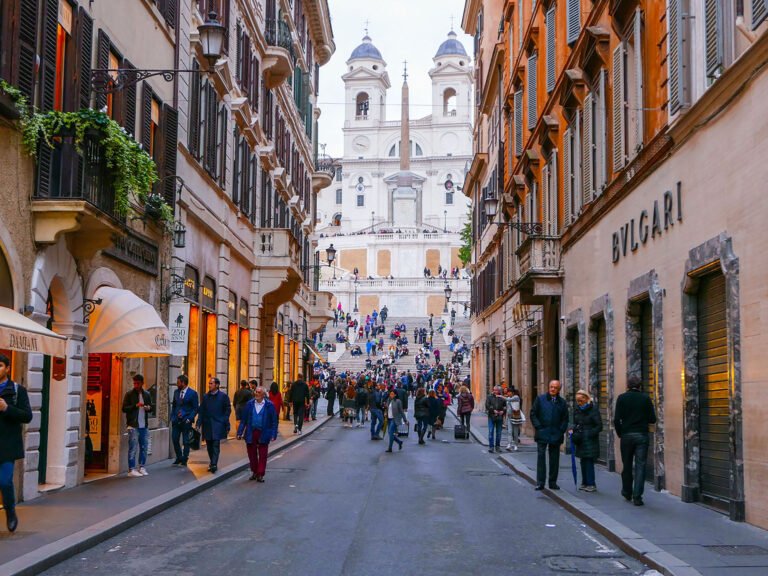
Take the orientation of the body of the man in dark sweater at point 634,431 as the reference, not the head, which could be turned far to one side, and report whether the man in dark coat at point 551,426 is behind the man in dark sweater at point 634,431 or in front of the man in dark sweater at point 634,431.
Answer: in front

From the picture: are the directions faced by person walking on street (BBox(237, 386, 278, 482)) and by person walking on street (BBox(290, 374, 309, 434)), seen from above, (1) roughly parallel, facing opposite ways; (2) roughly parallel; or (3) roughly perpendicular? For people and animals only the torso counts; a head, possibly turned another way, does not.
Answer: roughly parallel, facing opposite ways

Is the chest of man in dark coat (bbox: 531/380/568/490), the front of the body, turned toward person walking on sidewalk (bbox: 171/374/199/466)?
no

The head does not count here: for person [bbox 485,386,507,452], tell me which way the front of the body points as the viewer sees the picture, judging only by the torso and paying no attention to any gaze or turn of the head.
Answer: toward the camera

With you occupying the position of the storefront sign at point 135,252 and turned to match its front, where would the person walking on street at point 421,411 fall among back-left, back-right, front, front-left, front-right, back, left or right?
left

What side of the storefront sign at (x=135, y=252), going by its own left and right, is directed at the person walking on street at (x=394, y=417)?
left

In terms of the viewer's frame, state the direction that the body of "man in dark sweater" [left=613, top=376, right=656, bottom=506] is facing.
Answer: away from the camera

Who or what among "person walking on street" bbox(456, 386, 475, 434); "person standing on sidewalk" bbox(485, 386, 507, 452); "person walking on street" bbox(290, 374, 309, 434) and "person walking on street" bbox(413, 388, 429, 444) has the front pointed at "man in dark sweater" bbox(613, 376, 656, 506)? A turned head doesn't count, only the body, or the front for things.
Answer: "person standing on sidewalk" bbox(485, 386, 507, 452)

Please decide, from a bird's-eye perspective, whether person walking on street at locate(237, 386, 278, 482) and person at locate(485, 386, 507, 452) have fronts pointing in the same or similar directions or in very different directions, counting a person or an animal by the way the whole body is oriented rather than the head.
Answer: same or similar directions

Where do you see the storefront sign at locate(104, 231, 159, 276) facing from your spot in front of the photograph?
facing the viewer and to the right of the viewer

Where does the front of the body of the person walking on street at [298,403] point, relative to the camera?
away from the camera

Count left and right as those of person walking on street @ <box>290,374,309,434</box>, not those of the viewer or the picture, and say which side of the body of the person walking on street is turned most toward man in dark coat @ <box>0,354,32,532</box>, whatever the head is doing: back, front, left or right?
back

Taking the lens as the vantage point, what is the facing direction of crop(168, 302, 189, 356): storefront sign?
facing the viewer

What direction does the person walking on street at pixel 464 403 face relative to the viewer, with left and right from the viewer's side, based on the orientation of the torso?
facing away from the viewer

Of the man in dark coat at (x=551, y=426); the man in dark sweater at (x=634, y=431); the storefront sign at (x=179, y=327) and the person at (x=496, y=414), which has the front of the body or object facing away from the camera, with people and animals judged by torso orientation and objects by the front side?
the man in dark sweater at (x=634, y=431)

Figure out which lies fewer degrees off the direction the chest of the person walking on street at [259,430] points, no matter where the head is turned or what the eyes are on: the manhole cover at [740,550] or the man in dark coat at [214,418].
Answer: the manhole cover

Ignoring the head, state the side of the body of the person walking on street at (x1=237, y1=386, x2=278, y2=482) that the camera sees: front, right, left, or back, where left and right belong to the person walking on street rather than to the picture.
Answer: front
